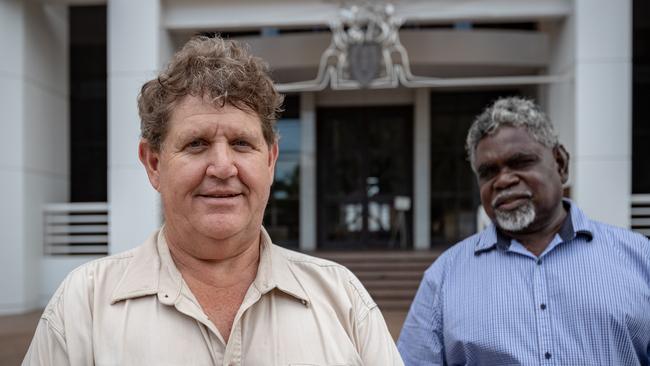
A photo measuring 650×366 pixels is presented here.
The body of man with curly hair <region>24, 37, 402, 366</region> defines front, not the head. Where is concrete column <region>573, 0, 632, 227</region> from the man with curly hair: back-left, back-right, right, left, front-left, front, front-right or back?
back-left

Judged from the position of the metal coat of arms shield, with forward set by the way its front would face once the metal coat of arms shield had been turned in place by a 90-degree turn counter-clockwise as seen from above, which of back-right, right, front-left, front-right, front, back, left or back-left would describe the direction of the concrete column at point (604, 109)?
front

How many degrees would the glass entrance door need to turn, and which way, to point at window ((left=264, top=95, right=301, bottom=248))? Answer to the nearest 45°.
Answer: approximately 90° to its right

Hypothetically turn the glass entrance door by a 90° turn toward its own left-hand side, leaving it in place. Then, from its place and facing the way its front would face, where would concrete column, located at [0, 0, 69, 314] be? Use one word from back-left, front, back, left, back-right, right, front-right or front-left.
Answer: back-right

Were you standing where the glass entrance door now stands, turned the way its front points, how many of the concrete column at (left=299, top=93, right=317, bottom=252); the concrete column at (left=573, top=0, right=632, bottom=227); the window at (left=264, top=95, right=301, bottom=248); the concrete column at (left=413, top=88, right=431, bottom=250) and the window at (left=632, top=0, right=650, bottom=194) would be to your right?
2

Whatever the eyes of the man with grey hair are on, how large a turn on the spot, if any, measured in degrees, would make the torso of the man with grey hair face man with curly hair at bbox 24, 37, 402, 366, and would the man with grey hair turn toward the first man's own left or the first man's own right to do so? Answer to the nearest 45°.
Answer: approximately 45° to the first man's own right

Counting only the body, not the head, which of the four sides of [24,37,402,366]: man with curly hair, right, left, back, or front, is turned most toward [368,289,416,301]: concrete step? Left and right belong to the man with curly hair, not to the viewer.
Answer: back

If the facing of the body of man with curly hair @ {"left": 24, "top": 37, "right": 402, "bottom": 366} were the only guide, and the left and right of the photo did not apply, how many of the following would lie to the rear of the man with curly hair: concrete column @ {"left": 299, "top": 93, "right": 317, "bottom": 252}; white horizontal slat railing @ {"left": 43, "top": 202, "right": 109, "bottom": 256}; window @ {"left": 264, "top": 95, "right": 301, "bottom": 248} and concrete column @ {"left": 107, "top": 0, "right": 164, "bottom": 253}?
4

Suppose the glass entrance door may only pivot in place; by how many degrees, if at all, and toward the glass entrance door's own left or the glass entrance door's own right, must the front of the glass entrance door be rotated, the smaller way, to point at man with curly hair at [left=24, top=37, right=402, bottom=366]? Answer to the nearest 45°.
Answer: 0° — it already faces them

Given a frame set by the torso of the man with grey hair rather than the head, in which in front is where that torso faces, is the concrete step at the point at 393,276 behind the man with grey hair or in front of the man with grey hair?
behind

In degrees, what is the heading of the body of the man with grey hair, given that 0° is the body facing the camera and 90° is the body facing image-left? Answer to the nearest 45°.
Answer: approximately 0°

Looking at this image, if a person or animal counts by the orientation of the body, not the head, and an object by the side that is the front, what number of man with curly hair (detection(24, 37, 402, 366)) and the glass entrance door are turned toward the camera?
2
